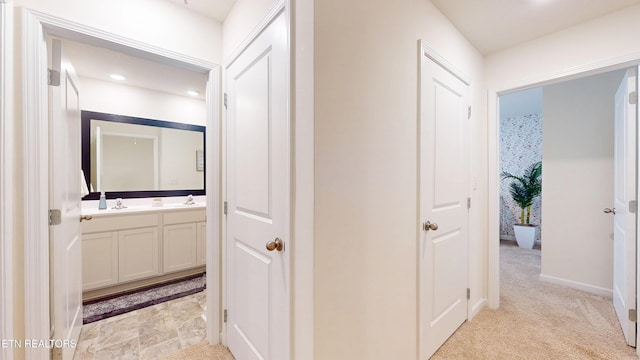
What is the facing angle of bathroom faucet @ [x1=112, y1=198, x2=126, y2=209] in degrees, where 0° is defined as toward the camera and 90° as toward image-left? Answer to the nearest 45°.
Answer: approximately 0°

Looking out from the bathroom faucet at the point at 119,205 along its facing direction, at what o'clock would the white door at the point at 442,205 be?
The white door is roughly at 11 o'clock from the bathroom faucet.

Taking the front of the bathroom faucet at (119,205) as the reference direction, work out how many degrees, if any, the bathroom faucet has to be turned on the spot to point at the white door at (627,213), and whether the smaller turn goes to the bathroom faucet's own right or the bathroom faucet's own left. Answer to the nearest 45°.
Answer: approximately 45° to the bathroom faucet's own left

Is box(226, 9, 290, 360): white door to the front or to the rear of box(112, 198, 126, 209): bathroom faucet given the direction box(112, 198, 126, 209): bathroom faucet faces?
to the front

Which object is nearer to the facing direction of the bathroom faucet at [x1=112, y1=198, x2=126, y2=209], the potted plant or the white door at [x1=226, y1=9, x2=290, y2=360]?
the white door

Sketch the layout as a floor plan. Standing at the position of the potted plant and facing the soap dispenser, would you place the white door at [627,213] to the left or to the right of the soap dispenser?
left
